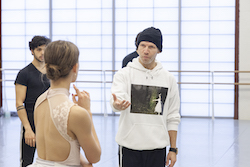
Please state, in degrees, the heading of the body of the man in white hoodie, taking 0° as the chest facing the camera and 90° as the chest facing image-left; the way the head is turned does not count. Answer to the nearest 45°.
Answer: approximately 0°
